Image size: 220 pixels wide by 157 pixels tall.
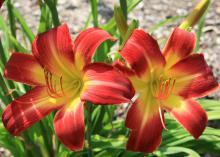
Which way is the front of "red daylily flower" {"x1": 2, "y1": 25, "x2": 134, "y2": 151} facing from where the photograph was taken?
facing the viewer and to the left of the viewer

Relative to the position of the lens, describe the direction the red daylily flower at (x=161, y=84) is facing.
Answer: facing the viewer

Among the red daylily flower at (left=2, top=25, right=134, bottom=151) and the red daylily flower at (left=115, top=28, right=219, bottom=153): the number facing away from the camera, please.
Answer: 0
